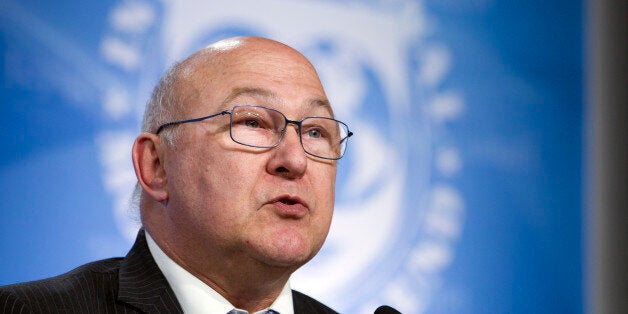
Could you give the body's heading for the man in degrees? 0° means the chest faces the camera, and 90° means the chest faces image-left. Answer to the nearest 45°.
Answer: approximately 315°

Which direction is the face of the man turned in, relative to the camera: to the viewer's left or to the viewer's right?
to the viewer's right
